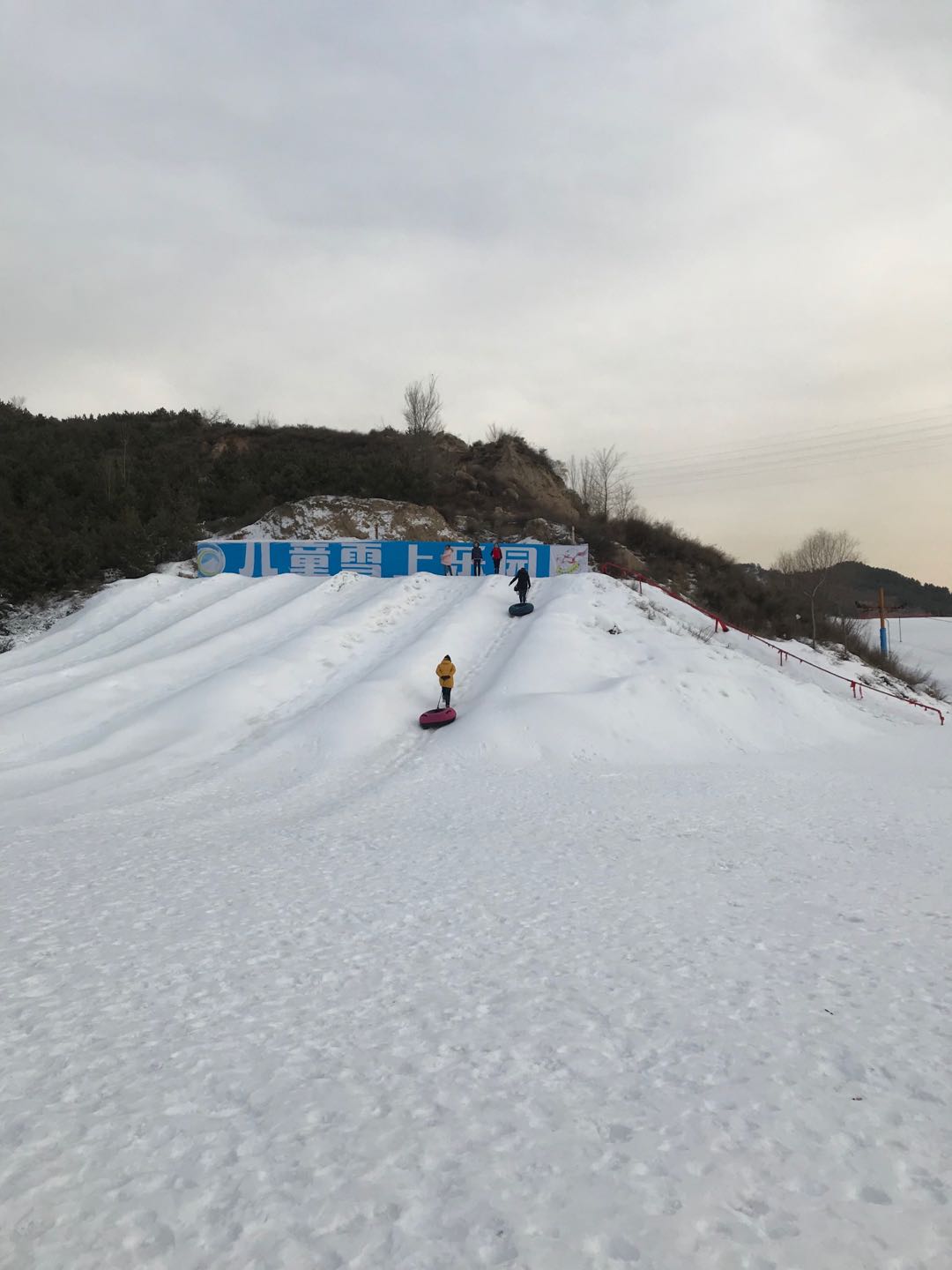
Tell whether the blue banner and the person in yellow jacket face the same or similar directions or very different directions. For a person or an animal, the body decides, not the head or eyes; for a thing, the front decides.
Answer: very different directions

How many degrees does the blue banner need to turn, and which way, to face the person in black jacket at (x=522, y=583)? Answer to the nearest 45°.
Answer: approximately 45° to its left

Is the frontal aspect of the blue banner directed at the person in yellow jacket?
yes

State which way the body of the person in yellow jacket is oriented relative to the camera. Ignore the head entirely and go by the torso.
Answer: away from the camera

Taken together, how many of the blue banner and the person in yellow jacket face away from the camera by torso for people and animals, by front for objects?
1

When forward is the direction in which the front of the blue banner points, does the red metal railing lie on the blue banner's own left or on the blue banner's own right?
on the blue banner's own left

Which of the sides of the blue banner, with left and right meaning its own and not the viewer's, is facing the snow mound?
front

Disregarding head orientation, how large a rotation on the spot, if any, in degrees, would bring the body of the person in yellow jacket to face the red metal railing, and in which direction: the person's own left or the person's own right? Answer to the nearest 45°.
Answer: approximately 45° to the person's own right

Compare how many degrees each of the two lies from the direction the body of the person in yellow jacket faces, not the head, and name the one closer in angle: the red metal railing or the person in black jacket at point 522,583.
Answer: the person in black jacket

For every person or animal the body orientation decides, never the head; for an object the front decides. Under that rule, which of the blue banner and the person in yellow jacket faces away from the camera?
the person in yellow jacket

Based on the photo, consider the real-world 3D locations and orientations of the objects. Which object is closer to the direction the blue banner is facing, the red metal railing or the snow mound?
the snow mound

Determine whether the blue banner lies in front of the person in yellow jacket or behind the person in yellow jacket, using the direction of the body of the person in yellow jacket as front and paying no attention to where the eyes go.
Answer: in front

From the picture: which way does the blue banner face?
toward the camera
